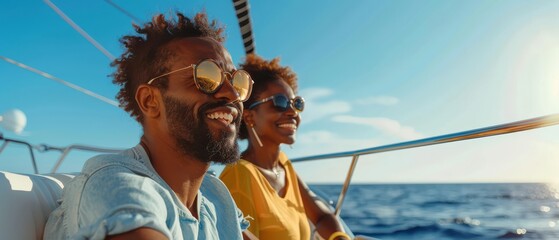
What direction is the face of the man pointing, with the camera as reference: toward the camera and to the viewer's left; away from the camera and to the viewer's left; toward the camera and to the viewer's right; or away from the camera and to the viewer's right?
toward the camera and to the viewer's right

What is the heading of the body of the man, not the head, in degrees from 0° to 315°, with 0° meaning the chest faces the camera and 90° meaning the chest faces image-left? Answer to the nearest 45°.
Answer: approximately 315°

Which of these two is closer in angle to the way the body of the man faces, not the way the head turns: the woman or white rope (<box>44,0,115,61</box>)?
the woman

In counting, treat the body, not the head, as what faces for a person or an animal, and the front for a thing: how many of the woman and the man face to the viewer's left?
0

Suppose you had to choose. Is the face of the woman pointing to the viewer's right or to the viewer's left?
to the viewer's right

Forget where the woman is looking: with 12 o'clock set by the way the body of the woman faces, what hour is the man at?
The man is roughly at 2 o'clock from the woman.

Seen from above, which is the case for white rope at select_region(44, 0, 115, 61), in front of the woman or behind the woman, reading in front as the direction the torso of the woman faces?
behind
